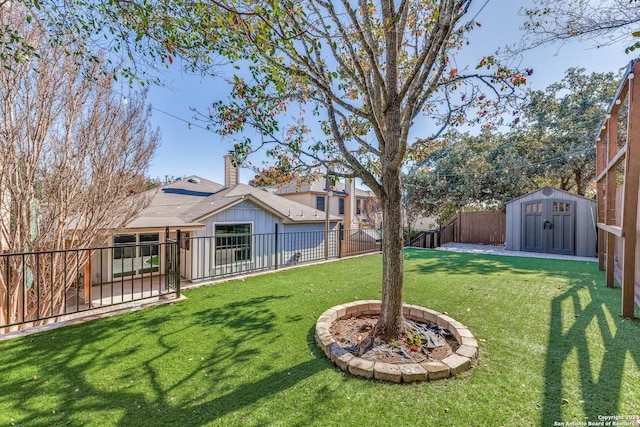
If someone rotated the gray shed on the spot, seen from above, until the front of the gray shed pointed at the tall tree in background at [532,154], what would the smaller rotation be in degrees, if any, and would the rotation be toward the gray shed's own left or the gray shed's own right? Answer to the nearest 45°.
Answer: approximately 180°

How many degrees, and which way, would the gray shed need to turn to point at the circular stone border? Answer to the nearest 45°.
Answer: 0° — it already faces it

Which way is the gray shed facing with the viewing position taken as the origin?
facing the viewer

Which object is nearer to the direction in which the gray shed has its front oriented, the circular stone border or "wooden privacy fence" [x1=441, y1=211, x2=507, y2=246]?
the circular stone border

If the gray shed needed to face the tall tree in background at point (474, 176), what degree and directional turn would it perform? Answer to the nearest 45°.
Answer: approximately 135° to its right

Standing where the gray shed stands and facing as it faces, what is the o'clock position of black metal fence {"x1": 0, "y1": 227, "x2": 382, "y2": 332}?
The black metal fence is roughly at 1 o'clock from the gray shed.

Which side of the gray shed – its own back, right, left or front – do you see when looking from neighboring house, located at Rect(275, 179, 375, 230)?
right

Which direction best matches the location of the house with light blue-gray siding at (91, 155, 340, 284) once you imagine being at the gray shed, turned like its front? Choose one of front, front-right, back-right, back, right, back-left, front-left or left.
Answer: front-right

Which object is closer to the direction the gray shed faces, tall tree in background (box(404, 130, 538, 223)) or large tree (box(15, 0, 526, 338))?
the large tree

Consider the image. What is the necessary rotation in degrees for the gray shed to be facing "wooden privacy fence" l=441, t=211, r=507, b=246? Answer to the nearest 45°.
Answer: approximately 135° to its right

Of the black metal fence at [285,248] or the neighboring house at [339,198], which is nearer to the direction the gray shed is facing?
the black metal fence

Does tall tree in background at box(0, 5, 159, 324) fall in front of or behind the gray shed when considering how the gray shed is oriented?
in front
